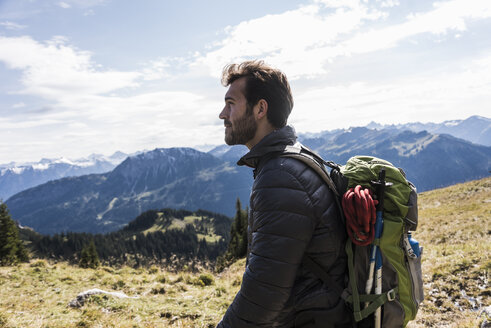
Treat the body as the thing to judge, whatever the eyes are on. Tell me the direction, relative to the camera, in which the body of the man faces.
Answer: to the viewer's left

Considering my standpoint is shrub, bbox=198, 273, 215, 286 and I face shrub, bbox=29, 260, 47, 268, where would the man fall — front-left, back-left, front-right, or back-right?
back-left

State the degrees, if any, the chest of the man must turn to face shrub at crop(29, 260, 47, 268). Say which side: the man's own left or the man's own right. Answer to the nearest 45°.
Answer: approximately 45° to the man's own right

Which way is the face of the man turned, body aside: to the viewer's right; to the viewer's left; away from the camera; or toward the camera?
to the viewer's left

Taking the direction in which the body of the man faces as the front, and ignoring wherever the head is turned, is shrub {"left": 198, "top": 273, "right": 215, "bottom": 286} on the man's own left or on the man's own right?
on the man's own right
